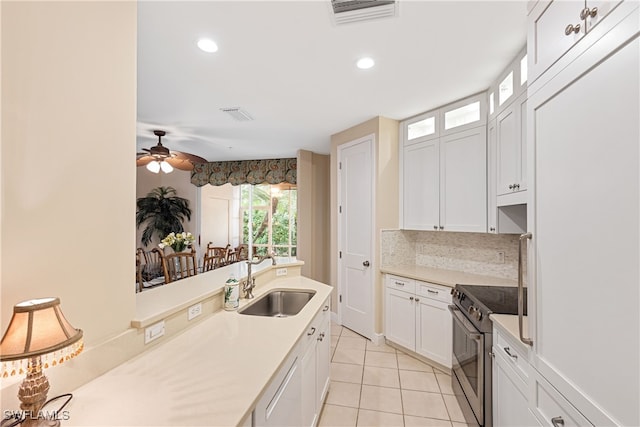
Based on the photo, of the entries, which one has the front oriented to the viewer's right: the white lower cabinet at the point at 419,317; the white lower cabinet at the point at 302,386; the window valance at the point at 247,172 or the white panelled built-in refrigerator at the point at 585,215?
the white lower cabinet at the point at 302,386

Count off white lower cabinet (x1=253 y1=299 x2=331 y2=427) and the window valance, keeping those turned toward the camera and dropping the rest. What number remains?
1

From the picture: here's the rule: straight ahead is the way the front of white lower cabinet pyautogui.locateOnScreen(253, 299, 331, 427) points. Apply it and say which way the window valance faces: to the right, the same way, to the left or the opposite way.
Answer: to the right

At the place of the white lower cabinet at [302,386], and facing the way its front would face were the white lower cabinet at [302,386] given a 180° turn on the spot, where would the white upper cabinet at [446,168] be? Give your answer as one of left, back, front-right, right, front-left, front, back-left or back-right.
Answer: back-right

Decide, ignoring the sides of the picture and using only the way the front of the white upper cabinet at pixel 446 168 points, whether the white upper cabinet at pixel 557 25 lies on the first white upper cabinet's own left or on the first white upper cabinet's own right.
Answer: on the first white upper cabinet's own left

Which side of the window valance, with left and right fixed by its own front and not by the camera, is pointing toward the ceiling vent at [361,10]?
front

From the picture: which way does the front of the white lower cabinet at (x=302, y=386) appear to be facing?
to the viewer's right

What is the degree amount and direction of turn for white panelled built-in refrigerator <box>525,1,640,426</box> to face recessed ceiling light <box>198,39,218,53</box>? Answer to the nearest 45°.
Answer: approximately 45° to its right
